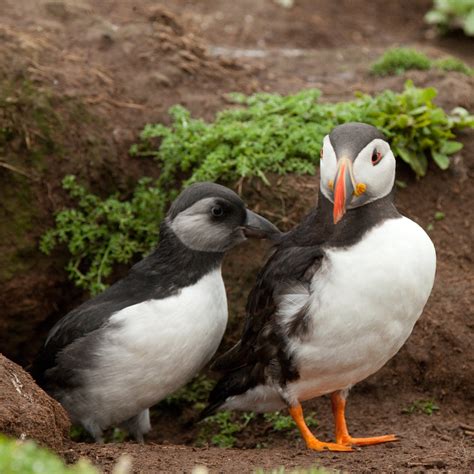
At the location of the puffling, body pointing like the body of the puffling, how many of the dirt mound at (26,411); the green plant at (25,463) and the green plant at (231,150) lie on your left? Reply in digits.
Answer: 1

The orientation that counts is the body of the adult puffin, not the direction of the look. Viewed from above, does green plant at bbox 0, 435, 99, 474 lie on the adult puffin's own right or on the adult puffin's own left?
on the adult puffin's own right

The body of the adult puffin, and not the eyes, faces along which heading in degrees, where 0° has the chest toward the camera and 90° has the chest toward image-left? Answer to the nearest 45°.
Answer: approximately 315°

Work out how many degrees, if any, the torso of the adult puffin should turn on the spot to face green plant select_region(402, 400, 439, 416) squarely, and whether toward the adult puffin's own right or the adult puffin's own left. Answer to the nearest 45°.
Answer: approximately 90° to the adult puffin's own left

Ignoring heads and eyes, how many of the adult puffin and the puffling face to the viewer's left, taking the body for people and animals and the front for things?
0

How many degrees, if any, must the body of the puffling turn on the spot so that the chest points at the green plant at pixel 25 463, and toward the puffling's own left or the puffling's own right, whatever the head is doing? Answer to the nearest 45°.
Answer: approximately 90° to the puffling's own right

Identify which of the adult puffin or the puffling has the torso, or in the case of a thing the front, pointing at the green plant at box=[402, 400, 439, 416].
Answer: the puffling

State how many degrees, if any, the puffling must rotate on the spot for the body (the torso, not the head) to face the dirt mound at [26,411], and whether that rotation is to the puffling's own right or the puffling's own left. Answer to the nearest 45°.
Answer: approximately 90° to the puffling's own right

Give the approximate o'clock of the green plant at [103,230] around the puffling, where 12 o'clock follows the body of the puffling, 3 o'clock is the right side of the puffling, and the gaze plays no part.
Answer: The green plant is roughly at 8 o'clock from the puffling.

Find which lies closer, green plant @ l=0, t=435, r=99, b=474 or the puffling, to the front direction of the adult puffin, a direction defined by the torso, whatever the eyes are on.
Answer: the green plant

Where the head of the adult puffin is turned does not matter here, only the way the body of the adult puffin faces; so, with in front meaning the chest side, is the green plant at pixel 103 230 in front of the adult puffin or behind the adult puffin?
behind

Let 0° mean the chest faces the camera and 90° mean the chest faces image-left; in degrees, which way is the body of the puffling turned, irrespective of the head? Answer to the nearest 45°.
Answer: approximately 270°

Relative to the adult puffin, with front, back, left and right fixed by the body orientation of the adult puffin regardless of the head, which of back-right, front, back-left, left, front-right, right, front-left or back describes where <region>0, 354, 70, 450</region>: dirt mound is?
right

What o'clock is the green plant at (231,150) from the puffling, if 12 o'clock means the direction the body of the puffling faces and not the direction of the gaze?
The green plant is roughly at 9 o'clock from the puffling.
